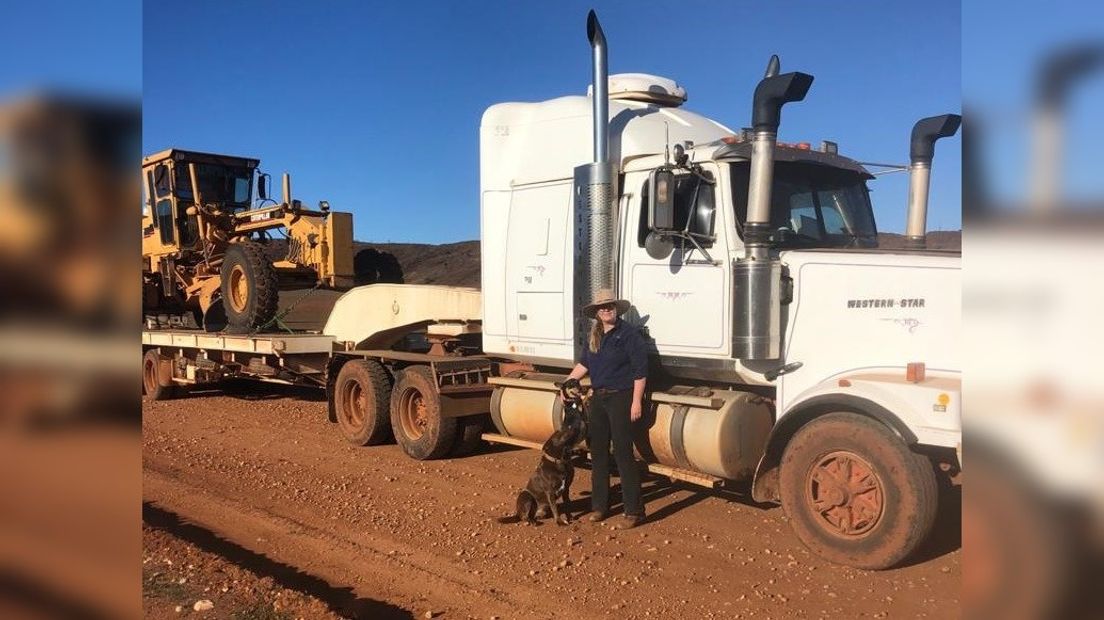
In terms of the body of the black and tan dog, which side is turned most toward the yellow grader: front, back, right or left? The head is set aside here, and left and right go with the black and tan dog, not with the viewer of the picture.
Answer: back

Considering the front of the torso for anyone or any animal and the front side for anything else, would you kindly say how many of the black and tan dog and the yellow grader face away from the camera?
0

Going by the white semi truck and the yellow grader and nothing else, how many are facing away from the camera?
0
